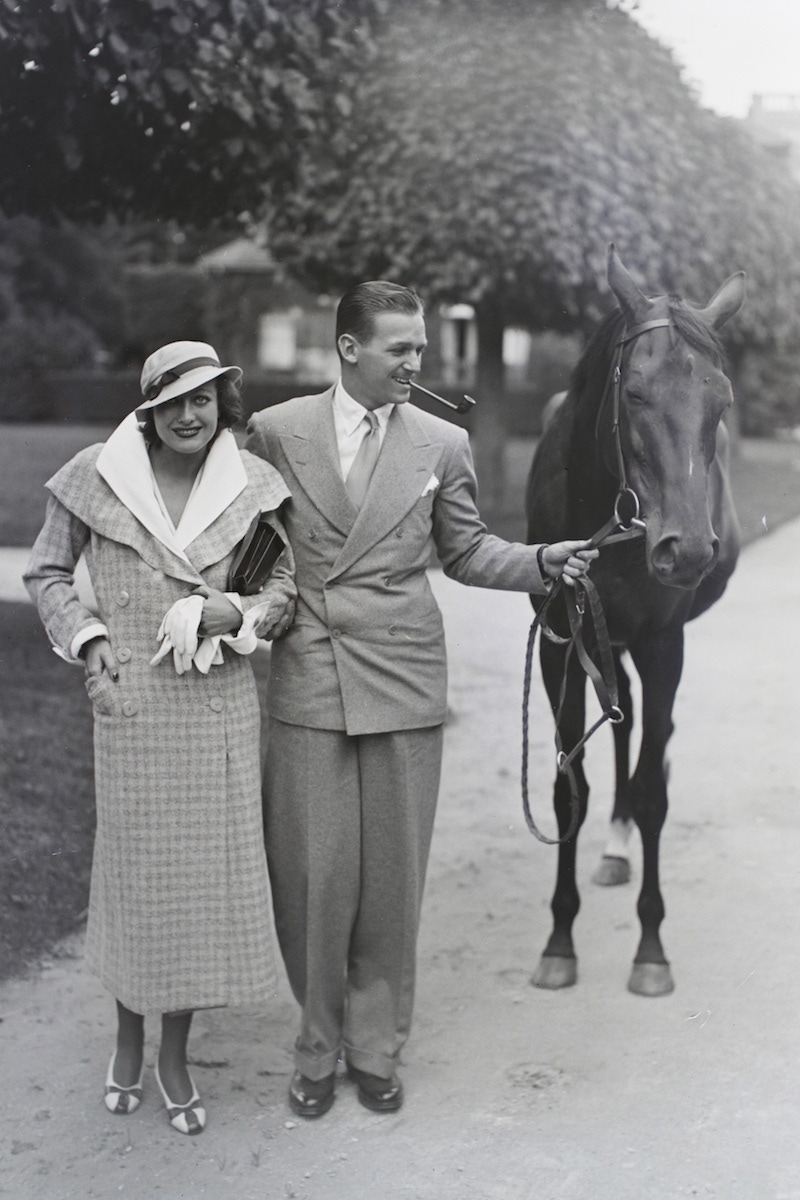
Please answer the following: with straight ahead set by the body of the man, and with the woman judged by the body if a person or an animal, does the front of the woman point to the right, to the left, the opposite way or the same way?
the same way

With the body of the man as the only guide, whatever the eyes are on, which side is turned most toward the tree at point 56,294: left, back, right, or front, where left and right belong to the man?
back

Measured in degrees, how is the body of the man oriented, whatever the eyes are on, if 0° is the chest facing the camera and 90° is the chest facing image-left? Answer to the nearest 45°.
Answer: approximately 0°

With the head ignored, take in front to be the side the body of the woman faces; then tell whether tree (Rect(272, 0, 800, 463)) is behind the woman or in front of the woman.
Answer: behind

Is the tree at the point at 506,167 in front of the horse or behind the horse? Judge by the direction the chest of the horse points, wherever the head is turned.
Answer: behind

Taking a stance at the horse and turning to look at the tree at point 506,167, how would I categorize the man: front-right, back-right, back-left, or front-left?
back-left

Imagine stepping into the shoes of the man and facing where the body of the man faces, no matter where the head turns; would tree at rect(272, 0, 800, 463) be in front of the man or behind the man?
behind

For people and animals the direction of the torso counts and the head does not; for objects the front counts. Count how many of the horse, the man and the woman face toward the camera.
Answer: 3

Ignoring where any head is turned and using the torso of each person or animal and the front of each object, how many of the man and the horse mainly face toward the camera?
2

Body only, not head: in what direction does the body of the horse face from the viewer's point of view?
toward the camera
